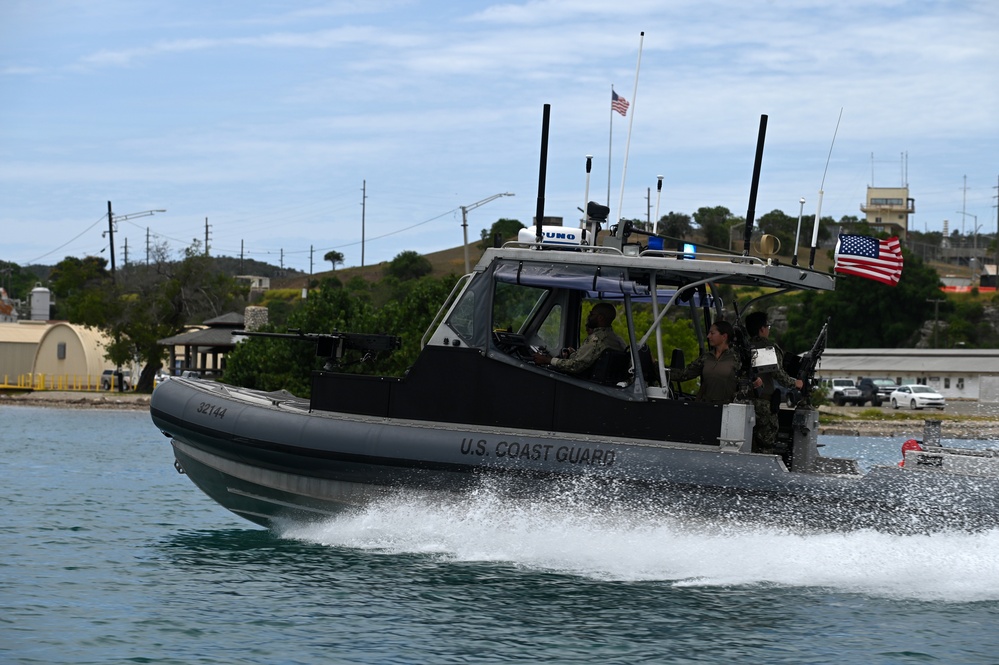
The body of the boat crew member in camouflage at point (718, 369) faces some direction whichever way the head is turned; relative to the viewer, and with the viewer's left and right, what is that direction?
facing the viewer and to the left of the viewer

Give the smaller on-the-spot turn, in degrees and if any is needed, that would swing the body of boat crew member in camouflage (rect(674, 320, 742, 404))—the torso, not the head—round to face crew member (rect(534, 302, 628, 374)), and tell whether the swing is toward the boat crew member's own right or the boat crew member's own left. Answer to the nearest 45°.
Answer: approximately 45° to the boat crew member's own right

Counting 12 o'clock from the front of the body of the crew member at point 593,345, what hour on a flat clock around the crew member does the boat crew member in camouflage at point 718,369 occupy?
The boat crew member in camouflage is roughly at 6 o'clock from the crew member.

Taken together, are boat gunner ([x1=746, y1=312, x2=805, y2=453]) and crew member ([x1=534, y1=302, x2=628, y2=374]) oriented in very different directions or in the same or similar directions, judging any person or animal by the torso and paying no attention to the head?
very different directions

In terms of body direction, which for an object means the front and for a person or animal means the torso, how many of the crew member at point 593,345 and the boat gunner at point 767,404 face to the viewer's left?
1

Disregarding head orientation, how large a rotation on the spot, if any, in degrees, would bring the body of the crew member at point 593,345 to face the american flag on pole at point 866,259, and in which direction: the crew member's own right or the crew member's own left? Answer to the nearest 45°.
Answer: approximately 180°

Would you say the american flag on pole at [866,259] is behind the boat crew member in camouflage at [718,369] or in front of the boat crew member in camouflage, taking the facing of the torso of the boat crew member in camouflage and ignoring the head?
behind

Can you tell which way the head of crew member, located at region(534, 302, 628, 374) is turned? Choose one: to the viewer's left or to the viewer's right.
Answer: to the viewer's left

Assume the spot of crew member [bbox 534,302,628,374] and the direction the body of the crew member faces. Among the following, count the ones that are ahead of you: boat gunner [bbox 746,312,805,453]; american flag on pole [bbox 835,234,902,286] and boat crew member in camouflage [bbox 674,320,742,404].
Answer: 0

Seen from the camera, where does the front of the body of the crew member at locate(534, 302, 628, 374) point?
to the viewer's left
